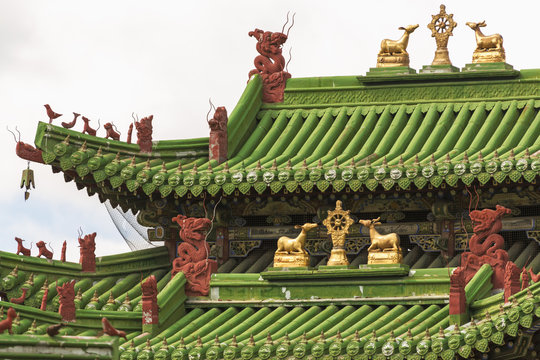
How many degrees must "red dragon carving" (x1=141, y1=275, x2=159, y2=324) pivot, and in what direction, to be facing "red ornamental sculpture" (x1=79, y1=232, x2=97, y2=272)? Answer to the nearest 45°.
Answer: approximately 45° to its right

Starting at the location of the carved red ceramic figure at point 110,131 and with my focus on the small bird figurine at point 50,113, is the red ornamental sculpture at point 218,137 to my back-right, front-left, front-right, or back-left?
back-left

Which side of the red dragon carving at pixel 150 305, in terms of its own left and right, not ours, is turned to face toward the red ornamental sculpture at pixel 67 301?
front

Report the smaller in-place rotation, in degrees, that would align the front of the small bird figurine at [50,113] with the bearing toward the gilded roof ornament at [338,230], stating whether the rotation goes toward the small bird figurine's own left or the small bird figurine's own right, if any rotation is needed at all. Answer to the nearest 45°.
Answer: approximately 180°

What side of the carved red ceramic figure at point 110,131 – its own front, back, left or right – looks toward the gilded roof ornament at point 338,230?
back

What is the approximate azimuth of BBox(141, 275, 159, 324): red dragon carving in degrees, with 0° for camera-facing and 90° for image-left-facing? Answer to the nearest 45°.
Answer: approximately 90°

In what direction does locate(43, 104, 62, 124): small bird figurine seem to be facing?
to the viewer's left

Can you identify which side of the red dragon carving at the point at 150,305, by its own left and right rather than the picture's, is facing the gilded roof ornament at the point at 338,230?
back

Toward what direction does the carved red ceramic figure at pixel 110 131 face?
to the viewer's left

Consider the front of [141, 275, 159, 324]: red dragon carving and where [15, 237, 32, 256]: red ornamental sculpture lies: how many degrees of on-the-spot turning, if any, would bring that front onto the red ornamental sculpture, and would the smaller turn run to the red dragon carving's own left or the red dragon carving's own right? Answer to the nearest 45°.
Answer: approximately 45° to the red dragon carving's own right

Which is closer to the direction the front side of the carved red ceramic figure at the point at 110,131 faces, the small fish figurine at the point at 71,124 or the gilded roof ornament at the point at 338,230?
the small fish figurine
